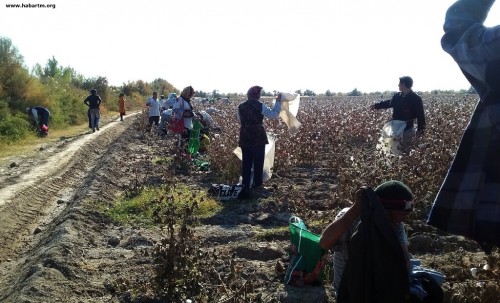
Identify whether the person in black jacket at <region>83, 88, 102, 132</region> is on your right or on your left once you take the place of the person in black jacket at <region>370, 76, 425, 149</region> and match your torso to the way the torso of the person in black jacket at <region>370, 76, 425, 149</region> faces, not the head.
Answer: on your right

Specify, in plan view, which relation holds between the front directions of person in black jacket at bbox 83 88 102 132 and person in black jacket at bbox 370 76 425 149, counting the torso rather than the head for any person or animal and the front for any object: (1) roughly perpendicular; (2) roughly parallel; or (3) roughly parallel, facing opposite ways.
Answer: roughly perpendicular

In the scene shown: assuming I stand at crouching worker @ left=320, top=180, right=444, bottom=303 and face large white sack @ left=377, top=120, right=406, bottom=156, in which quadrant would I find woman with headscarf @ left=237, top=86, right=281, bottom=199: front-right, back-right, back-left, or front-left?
front-left

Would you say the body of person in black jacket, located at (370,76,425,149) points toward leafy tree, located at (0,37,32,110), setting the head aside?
no
